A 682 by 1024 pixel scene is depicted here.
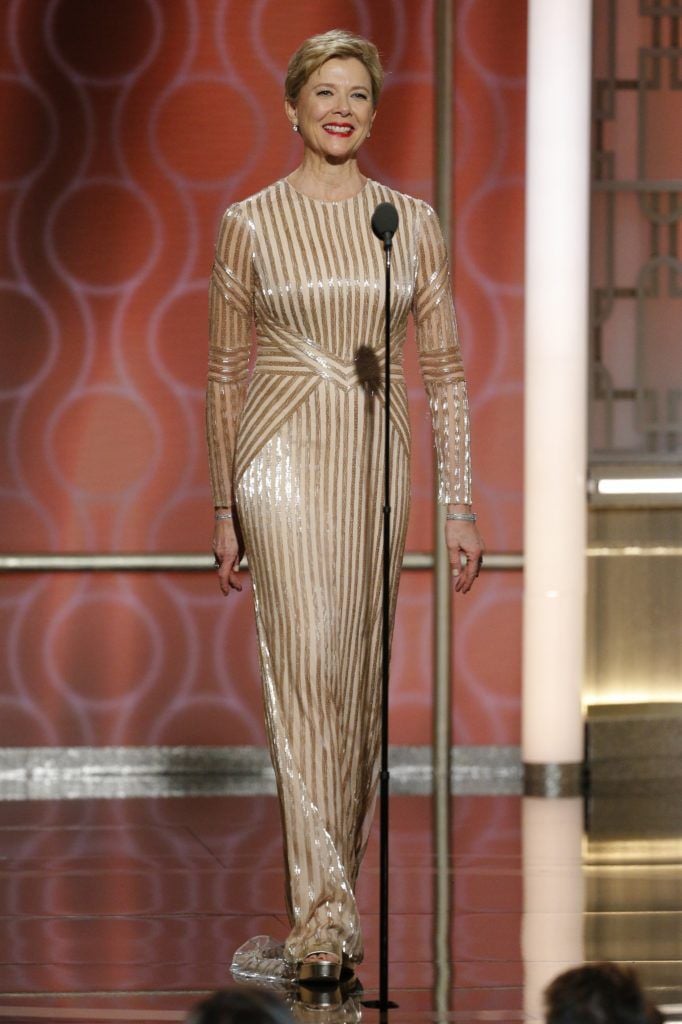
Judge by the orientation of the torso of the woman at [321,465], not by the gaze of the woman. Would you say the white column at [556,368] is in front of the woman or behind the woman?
behind

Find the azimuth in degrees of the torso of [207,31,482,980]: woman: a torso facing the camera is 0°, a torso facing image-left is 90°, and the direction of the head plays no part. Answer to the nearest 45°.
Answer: approximately 0°

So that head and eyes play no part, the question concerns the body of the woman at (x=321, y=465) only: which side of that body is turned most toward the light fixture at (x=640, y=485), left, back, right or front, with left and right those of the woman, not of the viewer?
back
